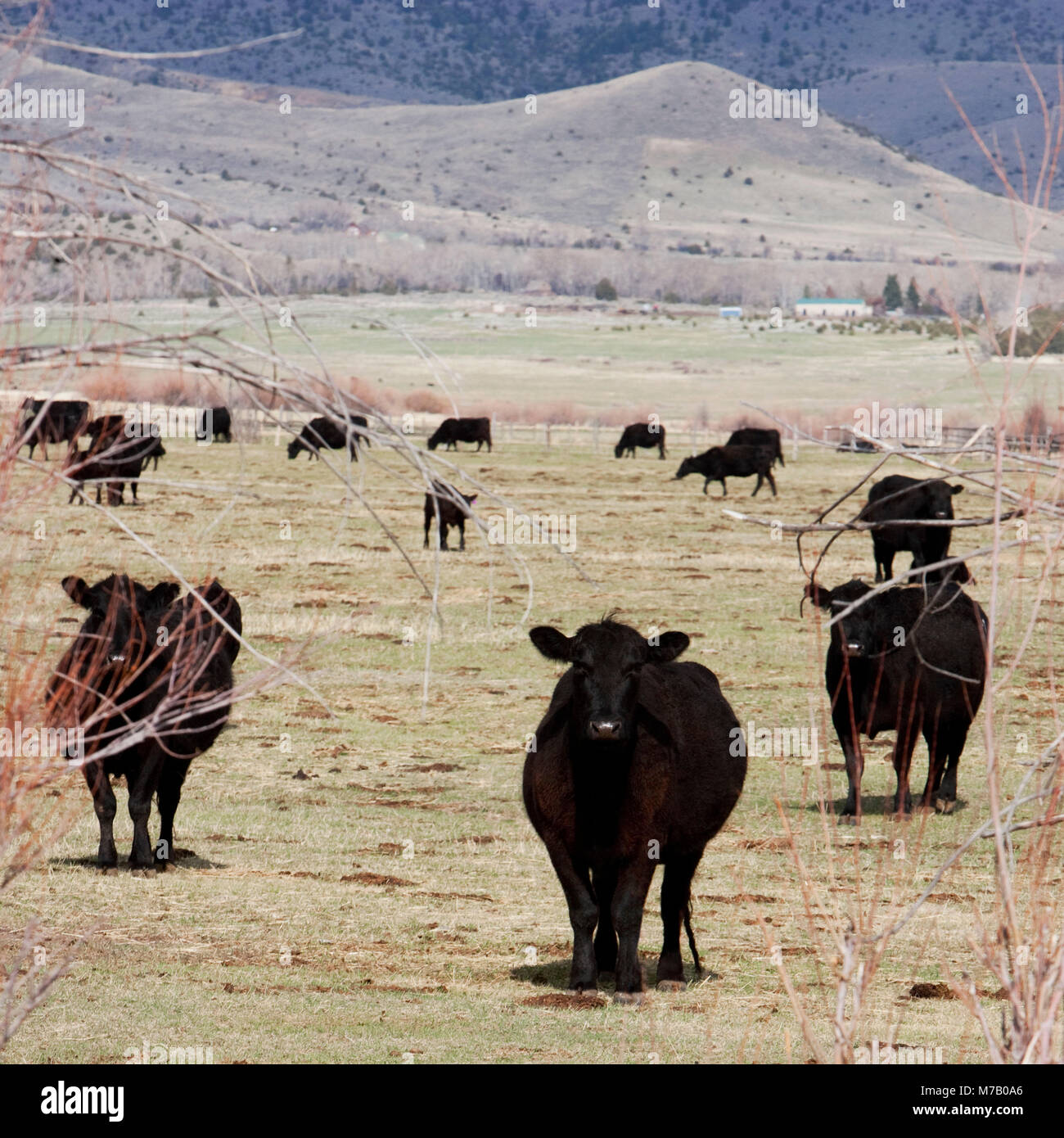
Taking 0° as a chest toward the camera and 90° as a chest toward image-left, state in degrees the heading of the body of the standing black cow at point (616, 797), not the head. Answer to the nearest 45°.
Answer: approximately 0°

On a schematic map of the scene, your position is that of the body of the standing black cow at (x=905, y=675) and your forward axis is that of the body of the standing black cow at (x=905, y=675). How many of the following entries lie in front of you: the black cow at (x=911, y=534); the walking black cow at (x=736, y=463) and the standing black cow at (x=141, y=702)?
1

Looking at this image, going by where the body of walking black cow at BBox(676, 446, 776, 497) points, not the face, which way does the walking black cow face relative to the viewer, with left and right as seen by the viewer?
facing to the left of the viewer

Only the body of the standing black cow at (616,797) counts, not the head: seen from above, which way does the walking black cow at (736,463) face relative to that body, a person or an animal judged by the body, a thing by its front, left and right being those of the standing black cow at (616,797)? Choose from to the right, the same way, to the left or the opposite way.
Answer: to the right

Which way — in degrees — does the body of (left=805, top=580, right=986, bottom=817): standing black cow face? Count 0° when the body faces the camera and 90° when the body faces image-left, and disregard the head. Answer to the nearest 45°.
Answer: approximately 45°

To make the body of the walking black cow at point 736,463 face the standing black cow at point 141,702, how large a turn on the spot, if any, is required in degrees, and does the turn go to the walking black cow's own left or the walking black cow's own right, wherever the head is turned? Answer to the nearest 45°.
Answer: approximately 90° to the walking black cow's own left

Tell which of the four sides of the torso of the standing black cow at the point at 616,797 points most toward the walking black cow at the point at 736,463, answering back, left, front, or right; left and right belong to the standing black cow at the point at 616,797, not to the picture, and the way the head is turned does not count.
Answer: back

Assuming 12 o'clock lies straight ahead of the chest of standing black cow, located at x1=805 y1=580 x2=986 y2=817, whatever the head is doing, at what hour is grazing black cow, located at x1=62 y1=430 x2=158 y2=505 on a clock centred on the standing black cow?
The grazing black cow is roughly at 3 o'clock from the standing black cow.
